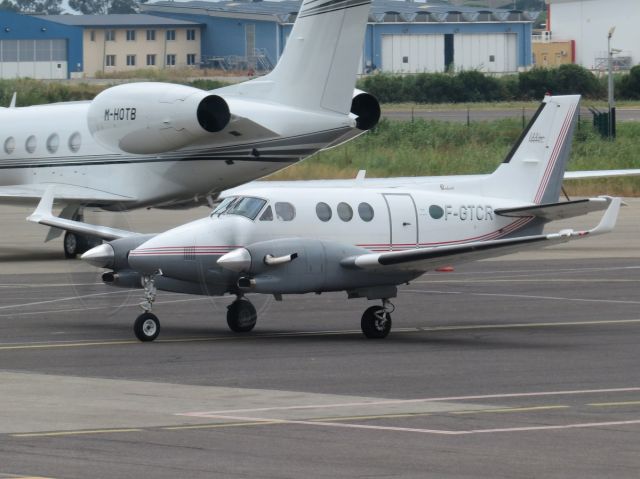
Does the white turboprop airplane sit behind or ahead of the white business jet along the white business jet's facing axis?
behind

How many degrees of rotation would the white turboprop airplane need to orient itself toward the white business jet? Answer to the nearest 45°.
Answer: approximately 135° to its right

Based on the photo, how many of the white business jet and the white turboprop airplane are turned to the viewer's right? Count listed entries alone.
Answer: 0

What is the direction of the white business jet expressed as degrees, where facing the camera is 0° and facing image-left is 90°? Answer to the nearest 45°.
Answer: approximately 135°

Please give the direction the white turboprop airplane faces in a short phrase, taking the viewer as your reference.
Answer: facing the viewer and to the left of the viewer
